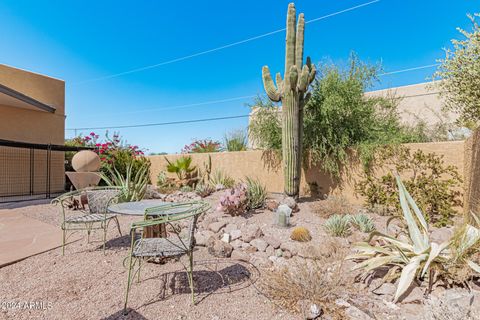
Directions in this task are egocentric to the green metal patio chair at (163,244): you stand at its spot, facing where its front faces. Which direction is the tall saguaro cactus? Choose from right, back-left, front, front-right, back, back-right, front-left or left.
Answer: back-right

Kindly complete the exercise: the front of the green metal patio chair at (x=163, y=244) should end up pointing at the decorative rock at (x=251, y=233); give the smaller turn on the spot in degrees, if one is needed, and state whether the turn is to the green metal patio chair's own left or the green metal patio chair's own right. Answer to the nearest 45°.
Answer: approximately 135° to the green metal patio chair's own right

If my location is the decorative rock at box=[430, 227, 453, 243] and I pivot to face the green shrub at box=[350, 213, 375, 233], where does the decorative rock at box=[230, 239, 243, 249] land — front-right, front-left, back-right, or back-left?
front-left

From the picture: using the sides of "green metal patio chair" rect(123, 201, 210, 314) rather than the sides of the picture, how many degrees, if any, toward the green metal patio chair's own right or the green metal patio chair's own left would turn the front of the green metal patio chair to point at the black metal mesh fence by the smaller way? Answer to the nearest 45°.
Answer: approximately 45° to the green metal patio chair's own right

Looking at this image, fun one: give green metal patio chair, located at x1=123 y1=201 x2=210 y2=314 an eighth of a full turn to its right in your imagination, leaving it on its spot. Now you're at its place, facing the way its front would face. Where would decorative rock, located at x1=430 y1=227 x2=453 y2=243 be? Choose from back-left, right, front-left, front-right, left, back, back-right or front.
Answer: back-right

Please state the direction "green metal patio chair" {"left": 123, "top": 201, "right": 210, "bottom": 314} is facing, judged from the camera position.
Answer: facing to the left of the viewer
